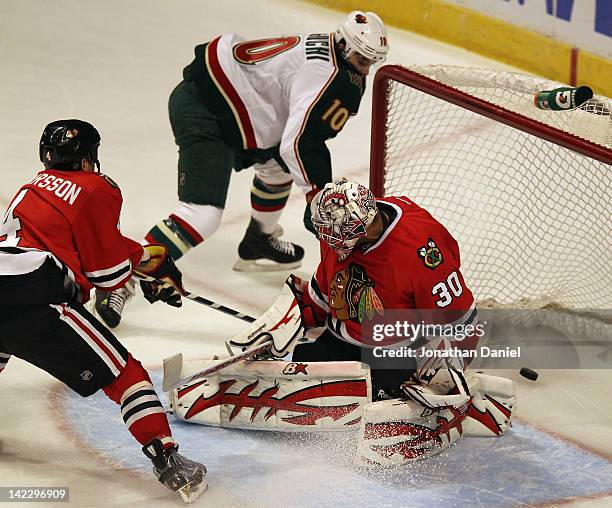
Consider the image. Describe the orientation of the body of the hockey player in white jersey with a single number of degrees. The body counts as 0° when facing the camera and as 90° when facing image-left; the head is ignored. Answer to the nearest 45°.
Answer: approximately 270°

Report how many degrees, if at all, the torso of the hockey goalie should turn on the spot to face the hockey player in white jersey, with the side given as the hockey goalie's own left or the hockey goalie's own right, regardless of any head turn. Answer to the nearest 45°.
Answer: approximately 135° to the hockey goalie's own right

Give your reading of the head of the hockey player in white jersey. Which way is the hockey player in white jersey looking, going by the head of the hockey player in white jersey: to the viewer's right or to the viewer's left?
to the viewer's right

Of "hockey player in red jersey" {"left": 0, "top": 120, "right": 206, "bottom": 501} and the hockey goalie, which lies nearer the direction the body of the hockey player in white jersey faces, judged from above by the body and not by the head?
the hockey goalie

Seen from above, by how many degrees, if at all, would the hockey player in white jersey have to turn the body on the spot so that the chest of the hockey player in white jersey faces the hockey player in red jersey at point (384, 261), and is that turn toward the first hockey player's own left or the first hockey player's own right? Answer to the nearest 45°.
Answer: approximately 90° to the first hockey player's own right

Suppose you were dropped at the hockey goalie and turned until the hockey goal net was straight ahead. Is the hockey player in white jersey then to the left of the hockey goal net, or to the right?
left

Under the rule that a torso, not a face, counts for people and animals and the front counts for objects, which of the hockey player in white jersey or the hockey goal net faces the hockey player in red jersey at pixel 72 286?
the hockey goal net

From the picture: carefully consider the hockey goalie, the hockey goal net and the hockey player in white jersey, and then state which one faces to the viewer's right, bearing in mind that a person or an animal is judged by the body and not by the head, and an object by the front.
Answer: the hockey player in white jersey

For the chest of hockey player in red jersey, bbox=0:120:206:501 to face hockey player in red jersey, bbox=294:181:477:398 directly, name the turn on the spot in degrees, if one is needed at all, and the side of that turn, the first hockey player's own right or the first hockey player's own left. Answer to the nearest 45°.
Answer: approximately 45° to the first hockey player's own right

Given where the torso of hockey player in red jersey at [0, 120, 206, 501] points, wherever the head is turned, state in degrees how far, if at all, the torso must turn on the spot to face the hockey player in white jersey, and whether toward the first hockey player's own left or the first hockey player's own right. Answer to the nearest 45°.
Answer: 0° — they already face them

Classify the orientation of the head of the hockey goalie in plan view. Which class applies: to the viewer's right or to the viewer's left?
to the viewer's left
